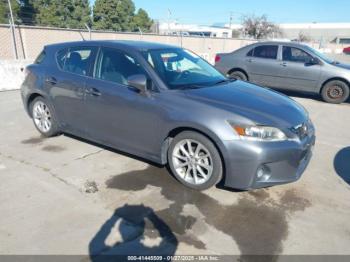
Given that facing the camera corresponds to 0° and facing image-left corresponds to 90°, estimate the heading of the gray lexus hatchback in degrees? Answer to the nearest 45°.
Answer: approximately 315°

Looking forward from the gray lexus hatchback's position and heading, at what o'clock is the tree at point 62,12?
The tree is roughly at 7 o'clock from the gray lexus hatchback.

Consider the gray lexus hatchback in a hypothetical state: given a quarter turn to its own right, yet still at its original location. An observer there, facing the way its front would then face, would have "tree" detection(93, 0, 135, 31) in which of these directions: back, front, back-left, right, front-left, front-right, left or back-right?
back-right

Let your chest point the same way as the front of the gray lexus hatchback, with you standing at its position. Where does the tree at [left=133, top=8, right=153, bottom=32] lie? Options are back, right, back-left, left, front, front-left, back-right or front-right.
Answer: back-left

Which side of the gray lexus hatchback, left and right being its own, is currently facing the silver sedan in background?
left

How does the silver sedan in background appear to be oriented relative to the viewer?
to the viewer's right

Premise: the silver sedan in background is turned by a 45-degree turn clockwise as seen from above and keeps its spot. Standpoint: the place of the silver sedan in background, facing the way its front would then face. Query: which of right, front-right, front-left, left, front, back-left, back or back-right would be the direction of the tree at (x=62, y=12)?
back

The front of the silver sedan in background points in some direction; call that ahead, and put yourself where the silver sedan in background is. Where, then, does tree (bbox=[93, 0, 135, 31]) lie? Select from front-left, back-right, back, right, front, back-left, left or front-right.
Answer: back-left

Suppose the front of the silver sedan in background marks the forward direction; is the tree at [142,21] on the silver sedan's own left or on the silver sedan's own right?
on the silver sedan's own left
